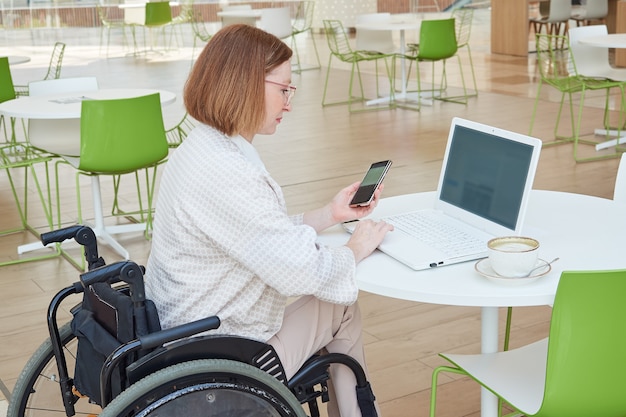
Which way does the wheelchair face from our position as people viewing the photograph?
facing away from the viewer and to the right of the viewer

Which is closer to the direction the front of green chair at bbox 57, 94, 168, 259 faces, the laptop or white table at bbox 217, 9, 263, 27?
the white table

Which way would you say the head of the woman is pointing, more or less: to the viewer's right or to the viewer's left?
to the viewer's right

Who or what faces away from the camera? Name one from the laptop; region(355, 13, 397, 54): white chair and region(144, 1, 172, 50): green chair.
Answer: the green chair

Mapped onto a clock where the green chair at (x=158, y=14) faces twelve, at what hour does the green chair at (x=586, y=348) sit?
the green chair at (x=586, y=348) is roughly at 6 o'clock from the green chair at (x=158, y=14).

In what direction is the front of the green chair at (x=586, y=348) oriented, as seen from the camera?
facing away from the viewer and to the left of the viewer

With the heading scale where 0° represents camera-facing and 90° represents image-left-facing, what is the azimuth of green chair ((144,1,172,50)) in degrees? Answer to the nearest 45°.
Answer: approximately 180°

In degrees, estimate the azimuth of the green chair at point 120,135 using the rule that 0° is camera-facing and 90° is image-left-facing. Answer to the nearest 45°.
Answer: approximately 135°

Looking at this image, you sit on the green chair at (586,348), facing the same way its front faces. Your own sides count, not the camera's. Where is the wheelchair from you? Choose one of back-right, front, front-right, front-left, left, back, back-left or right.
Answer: front-left

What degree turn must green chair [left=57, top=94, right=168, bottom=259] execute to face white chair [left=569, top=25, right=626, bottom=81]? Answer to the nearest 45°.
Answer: approximately 90° to its right

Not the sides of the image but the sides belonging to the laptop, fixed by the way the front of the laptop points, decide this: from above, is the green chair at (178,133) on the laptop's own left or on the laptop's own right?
on the laptop's own right

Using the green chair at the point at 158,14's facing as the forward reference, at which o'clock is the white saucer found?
The white saucer is roughly at 6 o'clock from the green chair.

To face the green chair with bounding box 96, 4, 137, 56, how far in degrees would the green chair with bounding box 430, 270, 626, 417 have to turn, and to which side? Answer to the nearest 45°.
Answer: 0° — it already faces it
